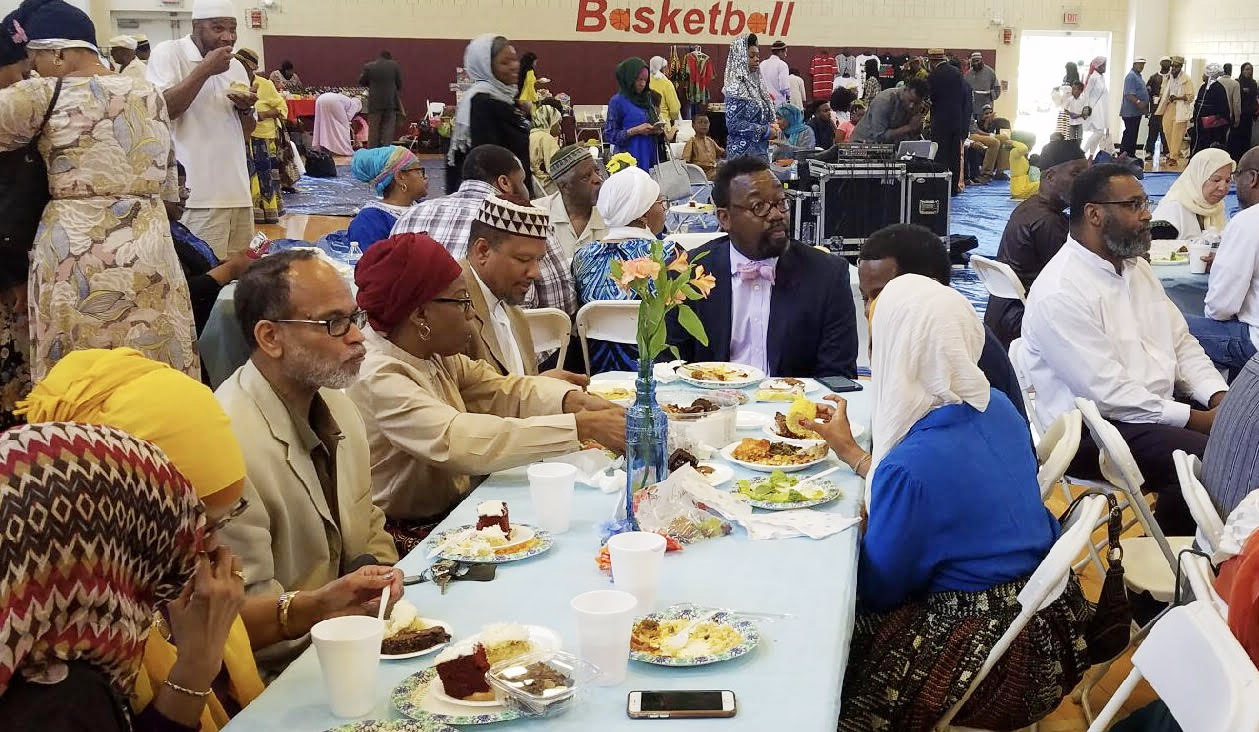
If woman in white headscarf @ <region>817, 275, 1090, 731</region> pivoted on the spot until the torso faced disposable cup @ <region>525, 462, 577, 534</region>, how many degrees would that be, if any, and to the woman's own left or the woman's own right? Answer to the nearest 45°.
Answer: approximately 45° to the woman's own left

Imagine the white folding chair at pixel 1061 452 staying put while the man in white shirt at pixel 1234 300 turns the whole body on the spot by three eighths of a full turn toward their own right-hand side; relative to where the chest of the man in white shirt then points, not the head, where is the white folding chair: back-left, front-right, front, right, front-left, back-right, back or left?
back-right

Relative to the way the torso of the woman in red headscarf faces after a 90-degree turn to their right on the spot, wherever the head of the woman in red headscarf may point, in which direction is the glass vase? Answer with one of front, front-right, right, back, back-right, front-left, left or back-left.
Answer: front-left

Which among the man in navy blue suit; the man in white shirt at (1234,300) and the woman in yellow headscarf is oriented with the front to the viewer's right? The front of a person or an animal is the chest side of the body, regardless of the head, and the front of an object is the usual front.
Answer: the woman in yellow headscarf

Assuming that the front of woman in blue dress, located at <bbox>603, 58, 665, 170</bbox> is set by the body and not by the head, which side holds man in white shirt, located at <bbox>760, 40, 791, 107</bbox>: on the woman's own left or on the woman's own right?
on the woman's own left

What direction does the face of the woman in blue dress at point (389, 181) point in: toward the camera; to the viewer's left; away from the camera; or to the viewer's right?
to the viewer's right

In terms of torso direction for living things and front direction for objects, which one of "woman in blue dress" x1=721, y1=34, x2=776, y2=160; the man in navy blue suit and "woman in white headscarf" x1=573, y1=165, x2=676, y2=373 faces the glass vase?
the man in navy blue suit

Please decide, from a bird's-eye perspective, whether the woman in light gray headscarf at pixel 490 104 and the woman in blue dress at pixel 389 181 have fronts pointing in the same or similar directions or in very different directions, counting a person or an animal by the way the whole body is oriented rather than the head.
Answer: same or similar directions

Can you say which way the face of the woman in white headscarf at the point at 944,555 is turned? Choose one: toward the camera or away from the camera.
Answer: away from the camera

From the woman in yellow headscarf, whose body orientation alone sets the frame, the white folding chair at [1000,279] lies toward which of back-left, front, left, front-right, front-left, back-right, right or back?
front-left

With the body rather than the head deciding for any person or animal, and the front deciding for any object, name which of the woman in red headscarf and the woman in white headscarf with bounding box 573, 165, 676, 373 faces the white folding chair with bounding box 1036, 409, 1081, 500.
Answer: the woman in red headscarf
